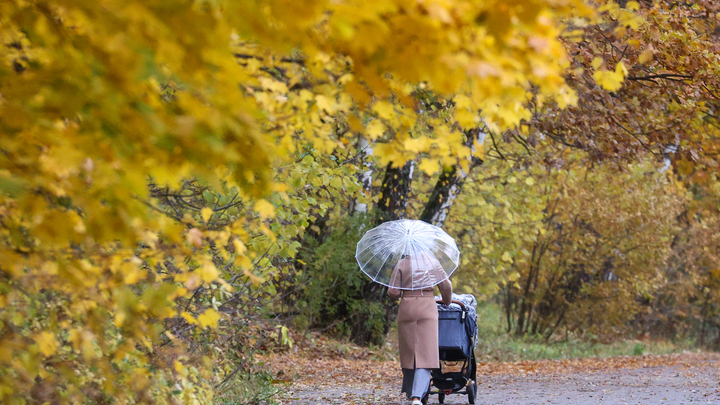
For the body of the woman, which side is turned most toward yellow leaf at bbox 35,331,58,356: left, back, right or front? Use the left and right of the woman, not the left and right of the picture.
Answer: back

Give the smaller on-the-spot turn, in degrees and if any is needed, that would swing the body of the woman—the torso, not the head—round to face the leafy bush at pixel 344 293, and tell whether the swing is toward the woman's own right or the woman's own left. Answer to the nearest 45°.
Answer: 0° — they already face it

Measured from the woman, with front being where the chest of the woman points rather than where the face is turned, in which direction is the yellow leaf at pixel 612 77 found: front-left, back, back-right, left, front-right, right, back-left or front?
back

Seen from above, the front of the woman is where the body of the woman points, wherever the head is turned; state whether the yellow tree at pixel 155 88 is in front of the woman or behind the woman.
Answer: behind

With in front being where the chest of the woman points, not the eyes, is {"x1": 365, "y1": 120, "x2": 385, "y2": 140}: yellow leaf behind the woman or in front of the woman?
behind

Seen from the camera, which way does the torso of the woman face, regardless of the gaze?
away from the camera

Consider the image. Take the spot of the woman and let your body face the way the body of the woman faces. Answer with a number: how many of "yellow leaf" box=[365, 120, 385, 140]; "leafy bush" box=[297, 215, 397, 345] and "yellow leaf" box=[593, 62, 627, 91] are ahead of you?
1
